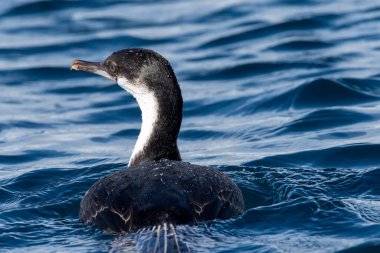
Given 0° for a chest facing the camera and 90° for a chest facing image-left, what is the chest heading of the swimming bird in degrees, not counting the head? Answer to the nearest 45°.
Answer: approximately 180°
